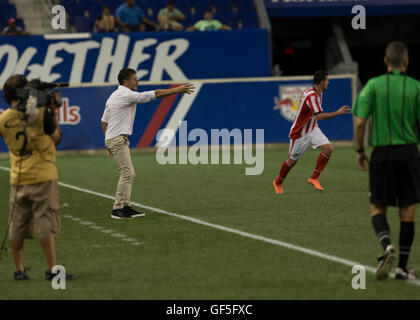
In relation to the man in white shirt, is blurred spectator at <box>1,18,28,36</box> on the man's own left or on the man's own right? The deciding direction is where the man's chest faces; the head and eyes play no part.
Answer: on the man's own left

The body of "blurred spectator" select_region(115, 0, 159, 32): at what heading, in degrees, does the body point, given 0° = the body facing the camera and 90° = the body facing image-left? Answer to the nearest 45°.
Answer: approximately 0°

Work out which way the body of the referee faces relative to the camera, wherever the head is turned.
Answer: away from the camera

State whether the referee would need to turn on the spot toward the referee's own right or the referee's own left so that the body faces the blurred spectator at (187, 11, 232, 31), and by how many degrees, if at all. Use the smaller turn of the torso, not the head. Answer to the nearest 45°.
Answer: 0° — they already face them

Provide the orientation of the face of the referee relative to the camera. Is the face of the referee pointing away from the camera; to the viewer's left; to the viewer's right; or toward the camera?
away from the camera

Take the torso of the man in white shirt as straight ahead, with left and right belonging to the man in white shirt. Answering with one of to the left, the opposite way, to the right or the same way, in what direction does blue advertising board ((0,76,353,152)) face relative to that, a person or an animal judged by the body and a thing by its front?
to the right

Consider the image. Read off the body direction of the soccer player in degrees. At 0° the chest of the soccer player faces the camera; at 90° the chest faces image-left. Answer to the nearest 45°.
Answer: approximately 270°

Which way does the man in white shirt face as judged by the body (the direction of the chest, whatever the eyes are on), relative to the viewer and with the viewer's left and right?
facing to the right of the viewer

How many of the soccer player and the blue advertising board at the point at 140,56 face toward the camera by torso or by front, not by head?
1

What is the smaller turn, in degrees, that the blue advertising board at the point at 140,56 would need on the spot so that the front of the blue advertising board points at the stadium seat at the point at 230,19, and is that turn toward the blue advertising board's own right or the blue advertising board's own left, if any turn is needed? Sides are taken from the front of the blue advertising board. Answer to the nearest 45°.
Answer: approximately 90° to the blue advertising board's own left
